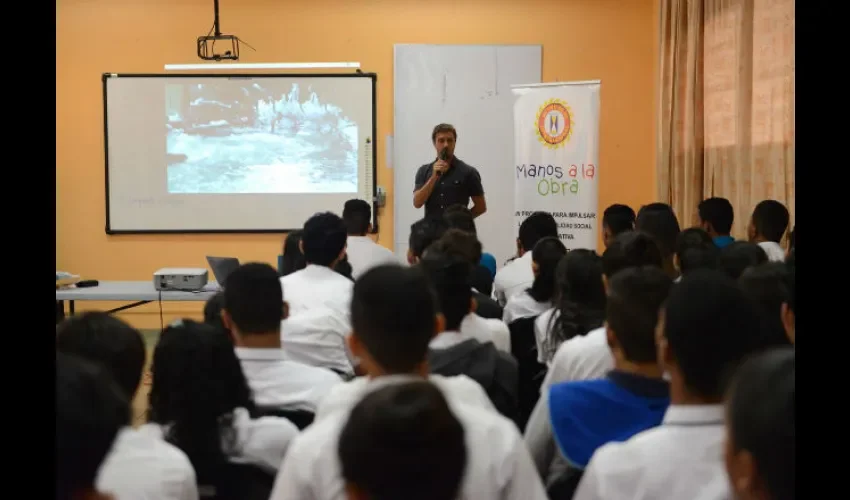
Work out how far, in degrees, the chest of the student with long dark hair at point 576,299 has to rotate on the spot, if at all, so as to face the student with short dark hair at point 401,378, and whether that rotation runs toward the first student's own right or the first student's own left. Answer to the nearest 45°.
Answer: approximately 180°

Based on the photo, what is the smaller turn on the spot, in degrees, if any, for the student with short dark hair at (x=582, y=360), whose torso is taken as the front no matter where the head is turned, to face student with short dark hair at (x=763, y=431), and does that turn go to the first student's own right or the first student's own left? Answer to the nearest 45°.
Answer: approximately 180°

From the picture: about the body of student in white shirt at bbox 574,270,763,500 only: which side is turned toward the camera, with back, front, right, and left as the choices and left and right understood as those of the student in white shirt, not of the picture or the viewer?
back

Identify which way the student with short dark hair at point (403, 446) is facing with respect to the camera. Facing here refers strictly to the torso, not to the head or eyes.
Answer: away from the camera

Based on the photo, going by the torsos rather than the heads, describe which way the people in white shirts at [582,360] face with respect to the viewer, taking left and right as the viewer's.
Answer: facing away from the viewer

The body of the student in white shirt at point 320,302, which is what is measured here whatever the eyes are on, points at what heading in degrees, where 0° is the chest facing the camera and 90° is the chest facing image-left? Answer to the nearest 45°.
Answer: approximately 180°

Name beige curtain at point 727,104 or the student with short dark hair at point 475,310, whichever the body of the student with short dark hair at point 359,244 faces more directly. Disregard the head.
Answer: the beige curtain

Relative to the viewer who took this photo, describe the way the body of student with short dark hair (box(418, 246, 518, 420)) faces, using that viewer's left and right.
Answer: facing away from the viewer

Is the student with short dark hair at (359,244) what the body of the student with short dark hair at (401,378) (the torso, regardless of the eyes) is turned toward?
yes

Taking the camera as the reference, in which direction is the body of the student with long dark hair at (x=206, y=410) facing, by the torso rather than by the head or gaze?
away from the camera

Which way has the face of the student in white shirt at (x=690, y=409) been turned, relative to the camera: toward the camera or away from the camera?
away from the camera
